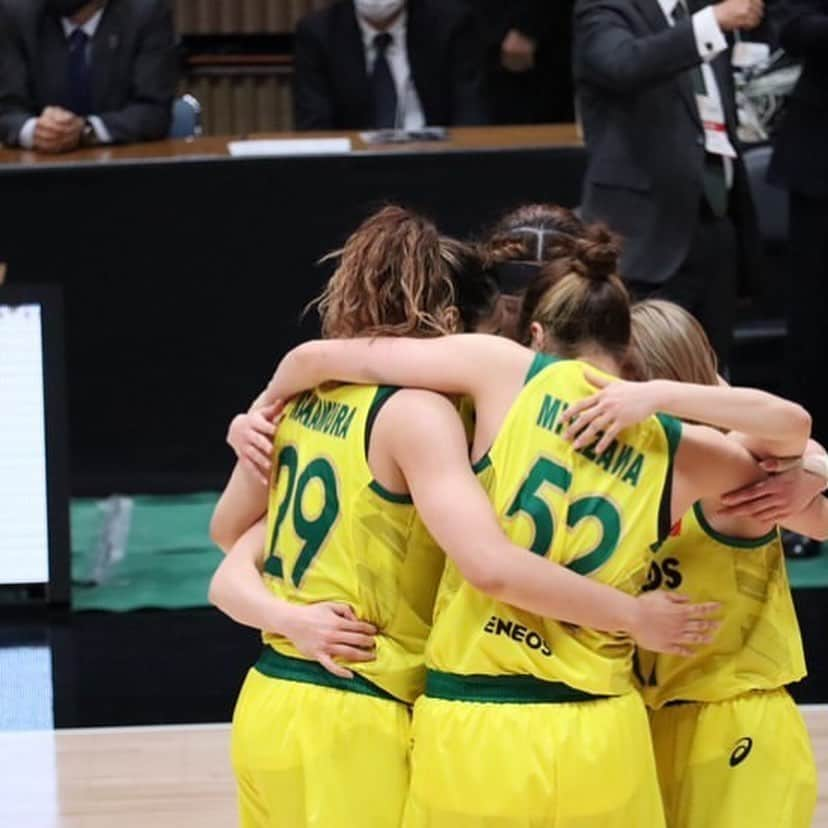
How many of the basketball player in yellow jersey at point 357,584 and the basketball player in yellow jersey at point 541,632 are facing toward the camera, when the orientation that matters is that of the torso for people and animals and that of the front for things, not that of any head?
0

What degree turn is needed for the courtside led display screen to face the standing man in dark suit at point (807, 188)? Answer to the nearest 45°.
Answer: approximately 90° to its left

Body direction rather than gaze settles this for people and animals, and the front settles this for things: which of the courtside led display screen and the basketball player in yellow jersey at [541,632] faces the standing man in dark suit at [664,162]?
the basketball player in yellow jersey

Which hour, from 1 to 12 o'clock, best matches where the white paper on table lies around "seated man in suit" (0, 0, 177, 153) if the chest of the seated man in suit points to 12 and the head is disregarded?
The white paper on table is roughly at 10 o'clock from the seated man in suit.

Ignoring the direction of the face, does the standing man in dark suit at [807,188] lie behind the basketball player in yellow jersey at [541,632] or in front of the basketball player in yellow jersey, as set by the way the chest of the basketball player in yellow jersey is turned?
in front

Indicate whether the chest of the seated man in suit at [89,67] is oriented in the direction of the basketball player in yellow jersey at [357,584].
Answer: yes

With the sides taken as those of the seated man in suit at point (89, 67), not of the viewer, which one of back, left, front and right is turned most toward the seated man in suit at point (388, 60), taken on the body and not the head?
left

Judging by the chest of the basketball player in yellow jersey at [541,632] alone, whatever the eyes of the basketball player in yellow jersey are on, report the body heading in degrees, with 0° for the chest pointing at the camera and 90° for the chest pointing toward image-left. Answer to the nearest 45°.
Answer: approximately 180°

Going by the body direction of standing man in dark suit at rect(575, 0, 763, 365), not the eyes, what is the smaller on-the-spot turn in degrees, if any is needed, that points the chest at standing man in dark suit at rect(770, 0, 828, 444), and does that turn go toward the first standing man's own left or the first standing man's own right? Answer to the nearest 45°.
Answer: approximately 90° to the first standing man's own left

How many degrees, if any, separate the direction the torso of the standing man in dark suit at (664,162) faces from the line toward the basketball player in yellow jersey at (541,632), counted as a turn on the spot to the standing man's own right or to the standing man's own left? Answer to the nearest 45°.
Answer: approximately 45° to the standing man's own right

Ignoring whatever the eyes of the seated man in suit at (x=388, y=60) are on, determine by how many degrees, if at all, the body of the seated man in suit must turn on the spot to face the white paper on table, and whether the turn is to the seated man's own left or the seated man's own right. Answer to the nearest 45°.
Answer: approximately 45° to the seated man's own right

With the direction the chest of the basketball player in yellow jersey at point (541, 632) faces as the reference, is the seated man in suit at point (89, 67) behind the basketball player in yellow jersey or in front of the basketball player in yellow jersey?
in front
